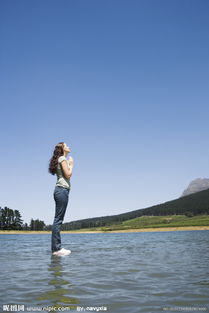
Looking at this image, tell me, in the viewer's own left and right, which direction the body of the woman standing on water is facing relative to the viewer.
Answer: facing to the right of the viewer

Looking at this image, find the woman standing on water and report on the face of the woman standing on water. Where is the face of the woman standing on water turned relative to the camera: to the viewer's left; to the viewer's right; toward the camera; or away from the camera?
to the viewer's right
